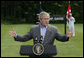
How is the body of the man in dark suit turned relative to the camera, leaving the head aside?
toward the camera
